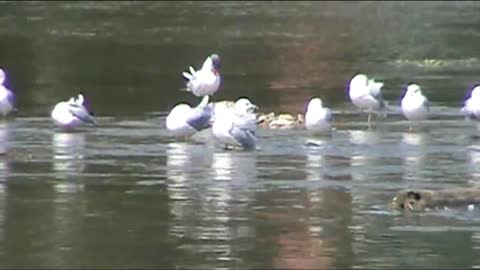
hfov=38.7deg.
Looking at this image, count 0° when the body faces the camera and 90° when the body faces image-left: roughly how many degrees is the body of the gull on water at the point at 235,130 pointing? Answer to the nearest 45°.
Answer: approximately 45°

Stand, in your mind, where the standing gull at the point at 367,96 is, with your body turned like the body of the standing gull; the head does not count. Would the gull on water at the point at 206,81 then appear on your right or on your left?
on your right

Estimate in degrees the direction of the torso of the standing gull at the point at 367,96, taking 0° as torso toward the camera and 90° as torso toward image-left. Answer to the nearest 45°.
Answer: approximately 45°

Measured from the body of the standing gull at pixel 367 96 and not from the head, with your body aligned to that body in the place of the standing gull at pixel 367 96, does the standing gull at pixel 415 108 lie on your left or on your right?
on your left
